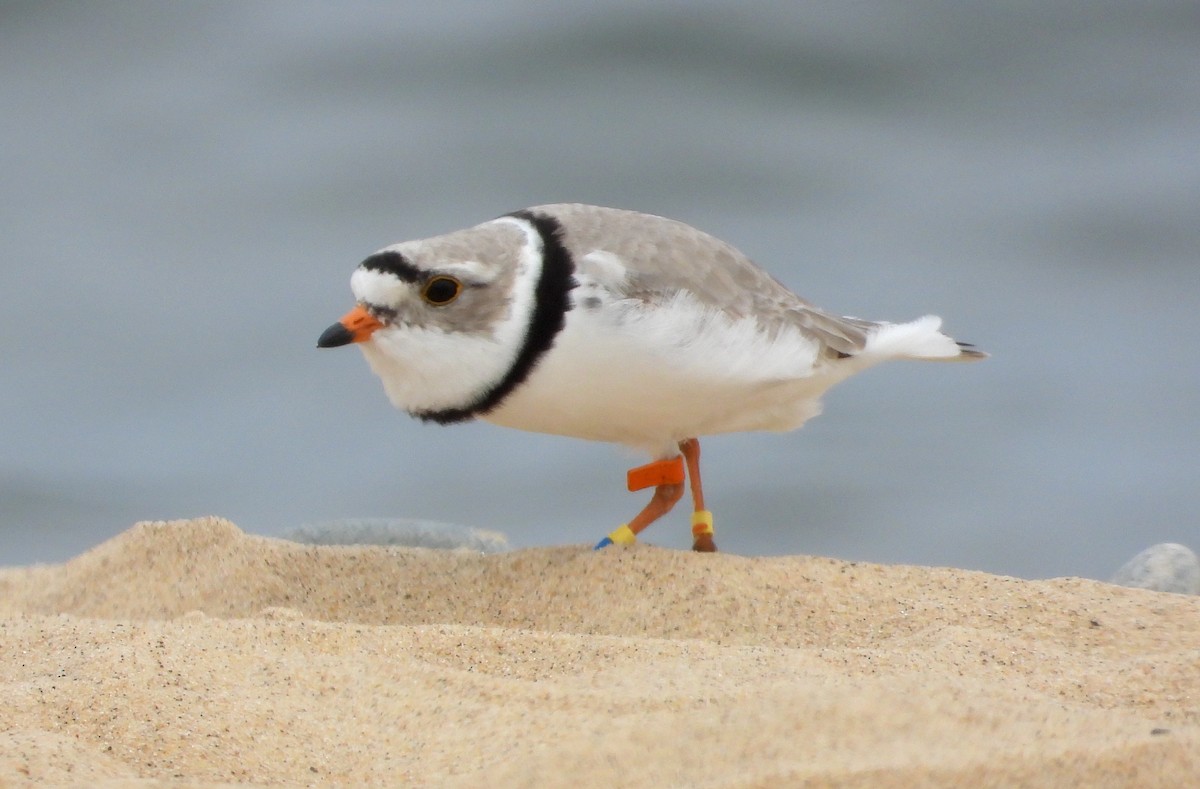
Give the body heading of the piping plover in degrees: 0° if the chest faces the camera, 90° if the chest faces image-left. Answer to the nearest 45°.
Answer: approximately 90°
